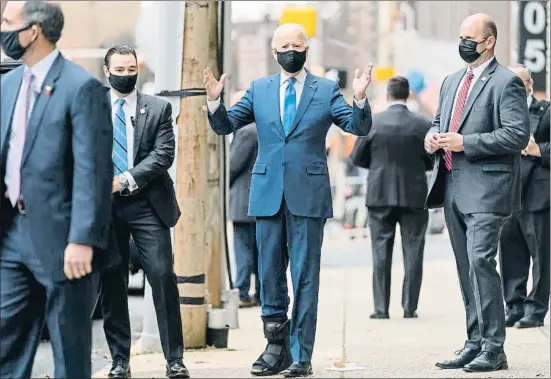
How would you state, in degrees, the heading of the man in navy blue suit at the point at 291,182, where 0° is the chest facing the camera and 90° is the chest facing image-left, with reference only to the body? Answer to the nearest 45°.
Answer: approximately 0°

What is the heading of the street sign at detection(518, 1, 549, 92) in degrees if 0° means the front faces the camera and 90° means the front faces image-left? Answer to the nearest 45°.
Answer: approximately 0°

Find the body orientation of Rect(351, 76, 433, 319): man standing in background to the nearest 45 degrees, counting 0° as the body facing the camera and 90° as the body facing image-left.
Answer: approximately 180°

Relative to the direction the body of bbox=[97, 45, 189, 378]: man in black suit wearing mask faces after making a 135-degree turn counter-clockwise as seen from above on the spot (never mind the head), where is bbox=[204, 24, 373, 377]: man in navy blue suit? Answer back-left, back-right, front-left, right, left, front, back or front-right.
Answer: front

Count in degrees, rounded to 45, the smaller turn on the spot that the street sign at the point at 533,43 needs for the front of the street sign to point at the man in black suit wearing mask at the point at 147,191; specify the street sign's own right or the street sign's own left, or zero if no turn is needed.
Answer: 0° — it already faces them

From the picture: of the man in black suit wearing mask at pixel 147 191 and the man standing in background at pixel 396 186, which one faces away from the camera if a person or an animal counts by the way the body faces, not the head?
the man standing in background

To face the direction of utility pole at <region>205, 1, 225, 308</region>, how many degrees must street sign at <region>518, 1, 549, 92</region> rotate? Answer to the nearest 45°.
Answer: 0° — it already faces it

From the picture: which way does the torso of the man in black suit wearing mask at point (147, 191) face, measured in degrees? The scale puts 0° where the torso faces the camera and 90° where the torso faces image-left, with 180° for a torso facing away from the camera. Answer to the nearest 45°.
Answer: approximately 45°

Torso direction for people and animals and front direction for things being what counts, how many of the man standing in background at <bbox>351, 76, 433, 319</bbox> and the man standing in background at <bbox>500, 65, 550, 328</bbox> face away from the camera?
1

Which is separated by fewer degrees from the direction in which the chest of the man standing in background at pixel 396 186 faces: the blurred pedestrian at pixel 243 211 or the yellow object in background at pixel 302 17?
the yellow object in background

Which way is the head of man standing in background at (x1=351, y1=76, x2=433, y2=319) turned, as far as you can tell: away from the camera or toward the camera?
away from the camera
